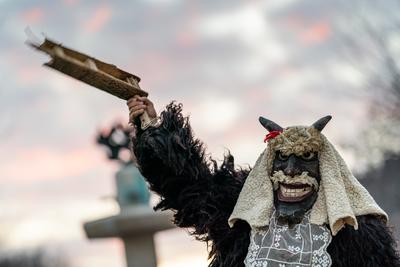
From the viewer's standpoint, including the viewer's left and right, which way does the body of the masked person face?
facing the viewer

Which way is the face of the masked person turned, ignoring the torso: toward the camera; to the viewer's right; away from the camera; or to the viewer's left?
toward the camera
